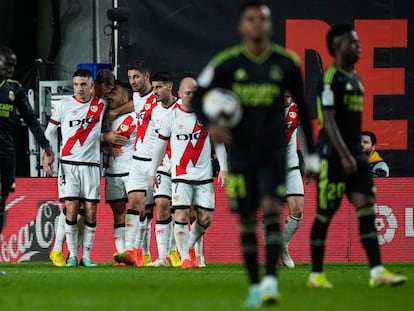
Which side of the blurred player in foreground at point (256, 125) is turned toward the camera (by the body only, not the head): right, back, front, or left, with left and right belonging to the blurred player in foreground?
front

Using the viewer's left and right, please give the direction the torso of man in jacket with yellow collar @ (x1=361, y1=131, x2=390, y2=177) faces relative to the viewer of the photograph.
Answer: facing the viewer and to the left of the viewer

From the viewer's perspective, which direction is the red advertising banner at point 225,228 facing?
toward the camera

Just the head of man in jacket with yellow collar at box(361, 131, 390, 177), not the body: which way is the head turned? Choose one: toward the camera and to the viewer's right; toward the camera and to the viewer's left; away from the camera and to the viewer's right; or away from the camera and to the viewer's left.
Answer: toward the camera and to the viewer's left

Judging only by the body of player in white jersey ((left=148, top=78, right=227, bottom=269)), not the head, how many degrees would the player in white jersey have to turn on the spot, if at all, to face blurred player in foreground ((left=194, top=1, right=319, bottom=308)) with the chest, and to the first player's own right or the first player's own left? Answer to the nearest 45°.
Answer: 0° — they already face them

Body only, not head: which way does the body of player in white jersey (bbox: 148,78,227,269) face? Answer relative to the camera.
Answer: toward the camera

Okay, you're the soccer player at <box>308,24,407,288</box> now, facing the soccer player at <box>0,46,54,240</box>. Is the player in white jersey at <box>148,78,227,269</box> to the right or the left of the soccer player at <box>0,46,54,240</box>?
right
